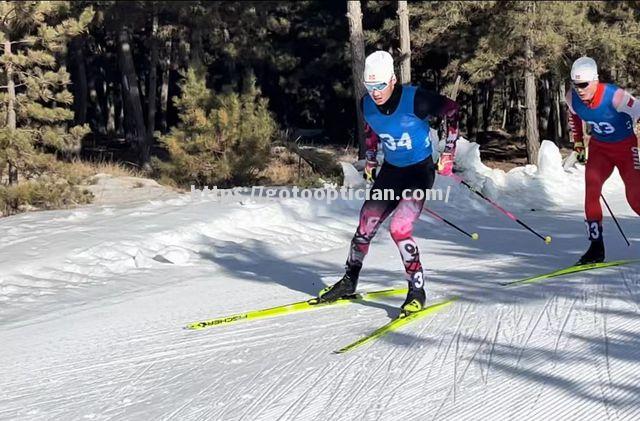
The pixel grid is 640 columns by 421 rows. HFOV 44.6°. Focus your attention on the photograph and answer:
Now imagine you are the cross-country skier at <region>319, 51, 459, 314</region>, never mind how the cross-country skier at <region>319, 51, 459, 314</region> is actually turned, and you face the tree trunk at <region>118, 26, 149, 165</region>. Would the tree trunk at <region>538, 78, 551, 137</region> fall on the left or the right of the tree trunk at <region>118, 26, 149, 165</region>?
right

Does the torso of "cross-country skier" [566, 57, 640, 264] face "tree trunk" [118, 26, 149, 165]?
no

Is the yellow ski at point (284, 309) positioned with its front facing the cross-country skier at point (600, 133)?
no

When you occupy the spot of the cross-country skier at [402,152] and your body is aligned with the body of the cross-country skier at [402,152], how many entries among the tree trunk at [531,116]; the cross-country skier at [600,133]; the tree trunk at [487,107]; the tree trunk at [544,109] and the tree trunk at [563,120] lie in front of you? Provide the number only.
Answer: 0

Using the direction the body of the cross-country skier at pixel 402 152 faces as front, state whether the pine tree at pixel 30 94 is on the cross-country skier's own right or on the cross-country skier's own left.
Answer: on the cross-country skier's own right

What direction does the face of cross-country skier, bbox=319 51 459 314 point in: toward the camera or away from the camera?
toward the camera

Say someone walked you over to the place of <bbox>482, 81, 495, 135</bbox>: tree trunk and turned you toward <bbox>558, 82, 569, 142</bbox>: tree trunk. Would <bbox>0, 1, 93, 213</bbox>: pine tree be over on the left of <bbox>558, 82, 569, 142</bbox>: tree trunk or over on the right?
right

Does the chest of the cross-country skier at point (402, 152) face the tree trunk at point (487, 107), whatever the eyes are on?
no

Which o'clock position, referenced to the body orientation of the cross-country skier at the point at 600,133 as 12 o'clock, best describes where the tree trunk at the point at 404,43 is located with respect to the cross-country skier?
The tree trunk is roughly at 4 o'clock from the cross-country skier.

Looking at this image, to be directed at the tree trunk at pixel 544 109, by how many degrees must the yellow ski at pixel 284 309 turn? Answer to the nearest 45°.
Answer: approximately 135° to its right

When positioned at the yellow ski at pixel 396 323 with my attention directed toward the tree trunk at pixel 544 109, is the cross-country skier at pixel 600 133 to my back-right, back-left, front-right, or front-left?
front-right

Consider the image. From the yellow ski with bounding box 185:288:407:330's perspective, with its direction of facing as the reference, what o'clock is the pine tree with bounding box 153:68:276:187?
The pine tree is roughly at 4 o'clock from the yellow ski.

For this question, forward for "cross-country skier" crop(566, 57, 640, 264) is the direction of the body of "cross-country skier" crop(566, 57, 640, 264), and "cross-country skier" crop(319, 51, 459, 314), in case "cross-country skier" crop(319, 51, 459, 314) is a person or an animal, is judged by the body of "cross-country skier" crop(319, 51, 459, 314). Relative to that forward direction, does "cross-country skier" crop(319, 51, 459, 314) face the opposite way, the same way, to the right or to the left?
the same way

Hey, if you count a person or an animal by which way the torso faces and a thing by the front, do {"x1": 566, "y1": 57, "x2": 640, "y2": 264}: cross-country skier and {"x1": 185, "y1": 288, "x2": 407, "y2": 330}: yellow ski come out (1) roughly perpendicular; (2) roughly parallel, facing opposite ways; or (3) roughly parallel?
roughly parallel

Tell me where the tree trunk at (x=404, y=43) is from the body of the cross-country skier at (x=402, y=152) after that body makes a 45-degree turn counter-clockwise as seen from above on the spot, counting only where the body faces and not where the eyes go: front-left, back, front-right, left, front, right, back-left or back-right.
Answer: back

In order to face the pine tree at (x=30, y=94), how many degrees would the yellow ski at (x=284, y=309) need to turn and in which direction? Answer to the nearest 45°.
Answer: approximately 90° to its right

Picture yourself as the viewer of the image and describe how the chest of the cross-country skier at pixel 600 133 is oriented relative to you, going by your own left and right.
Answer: facing the viewer and to the left of the viewer

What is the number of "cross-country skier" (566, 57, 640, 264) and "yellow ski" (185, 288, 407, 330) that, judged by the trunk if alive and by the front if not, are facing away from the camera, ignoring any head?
0

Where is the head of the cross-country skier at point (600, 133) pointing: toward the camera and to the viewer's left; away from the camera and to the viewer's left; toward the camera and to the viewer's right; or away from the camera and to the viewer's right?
toward the camera and to the viewer's left
